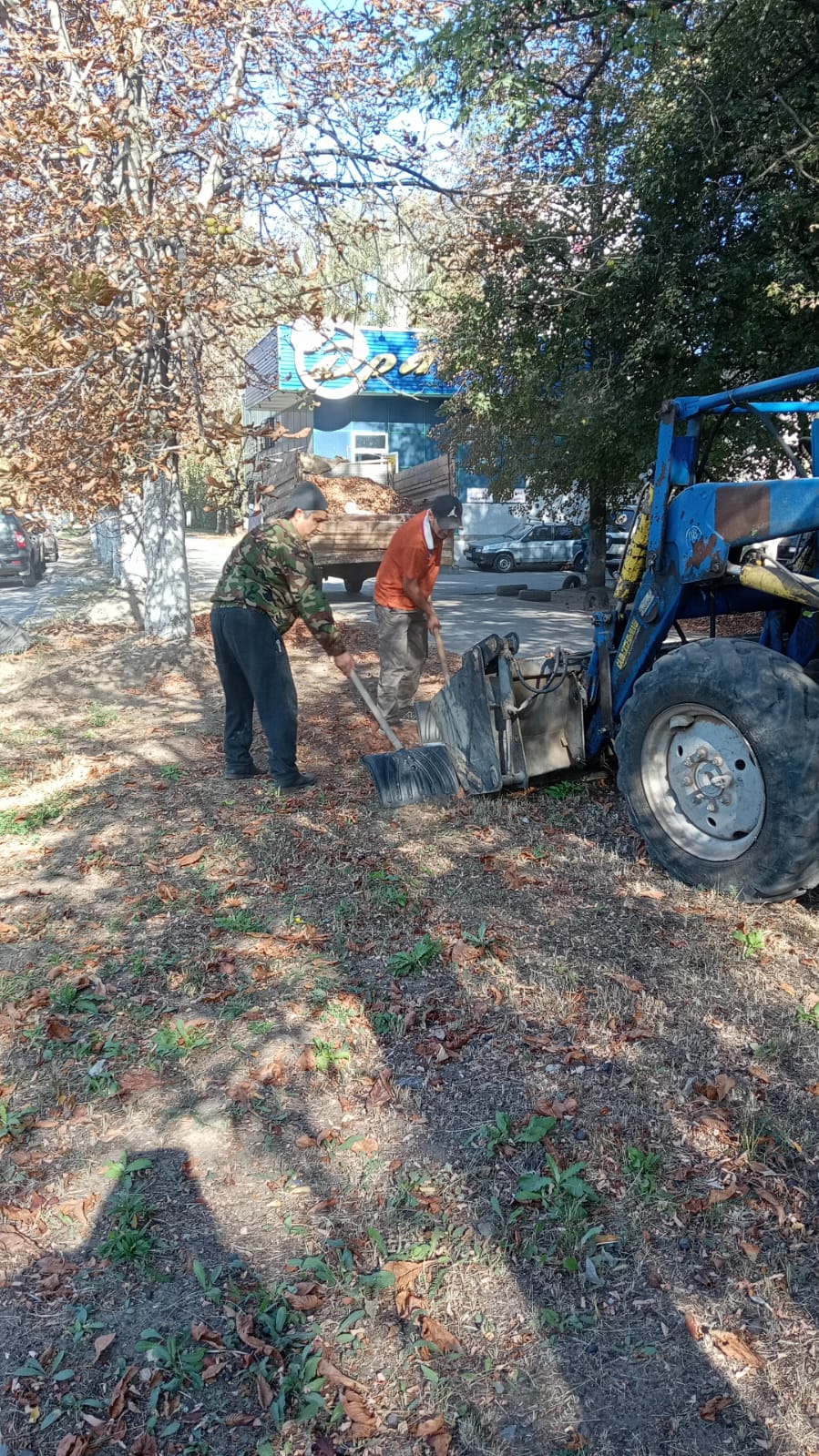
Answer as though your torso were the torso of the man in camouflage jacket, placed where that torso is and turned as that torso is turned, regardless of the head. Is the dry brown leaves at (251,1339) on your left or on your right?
on your right

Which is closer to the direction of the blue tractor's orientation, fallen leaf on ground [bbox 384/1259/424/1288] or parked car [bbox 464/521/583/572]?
the parked car

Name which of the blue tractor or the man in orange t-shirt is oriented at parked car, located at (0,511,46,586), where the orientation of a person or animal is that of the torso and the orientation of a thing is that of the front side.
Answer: the blue tractor

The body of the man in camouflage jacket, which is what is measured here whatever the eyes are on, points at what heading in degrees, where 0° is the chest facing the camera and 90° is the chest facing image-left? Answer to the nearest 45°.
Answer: approximately 270°
